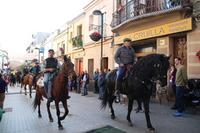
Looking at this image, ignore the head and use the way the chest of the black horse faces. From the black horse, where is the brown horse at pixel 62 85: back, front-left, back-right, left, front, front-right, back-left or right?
back-right

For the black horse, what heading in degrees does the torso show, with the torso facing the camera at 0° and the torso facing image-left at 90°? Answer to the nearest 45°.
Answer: approximately 315°

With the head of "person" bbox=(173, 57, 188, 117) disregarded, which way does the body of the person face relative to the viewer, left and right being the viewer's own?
facing to the left of the viewer

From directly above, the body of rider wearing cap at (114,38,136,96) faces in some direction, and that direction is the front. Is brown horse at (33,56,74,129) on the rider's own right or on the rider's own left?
on the rider's own right

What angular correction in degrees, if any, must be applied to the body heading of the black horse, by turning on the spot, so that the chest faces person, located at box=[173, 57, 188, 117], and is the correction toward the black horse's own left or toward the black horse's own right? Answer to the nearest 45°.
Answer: approximately 90° to the black horse's own left

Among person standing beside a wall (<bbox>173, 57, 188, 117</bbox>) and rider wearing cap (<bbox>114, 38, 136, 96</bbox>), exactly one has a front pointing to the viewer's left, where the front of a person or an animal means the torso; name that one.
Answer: the person standing beside a wall
